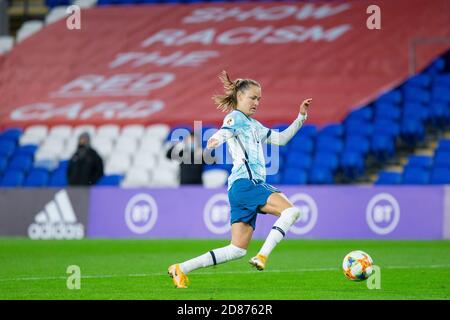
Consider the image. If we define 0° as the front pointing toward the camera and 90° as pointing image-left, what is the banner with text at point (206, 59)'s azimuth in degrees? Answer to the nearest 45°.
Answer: approximately 0°

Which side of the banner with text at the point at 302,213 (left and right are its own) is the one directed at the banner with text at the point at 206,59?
back

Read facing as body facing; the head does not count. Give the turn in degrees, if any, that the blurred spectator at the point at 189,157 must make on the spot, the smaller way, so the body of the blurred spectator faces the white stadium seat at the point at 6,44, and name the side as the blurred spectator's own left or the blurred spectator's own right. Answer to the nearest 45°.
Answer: approximately 135° to the blurred spectator's own right

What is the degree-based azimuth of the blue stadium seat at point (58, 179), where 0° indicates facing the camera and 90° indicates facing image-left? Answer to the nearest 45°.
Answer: approximately 0°

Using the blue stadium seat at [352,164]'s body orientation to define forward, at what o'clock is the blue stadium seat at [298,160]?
the blue stadium seat at [298,160] is roughly at 3 o'clock from the blue stadium seat at [352,164].

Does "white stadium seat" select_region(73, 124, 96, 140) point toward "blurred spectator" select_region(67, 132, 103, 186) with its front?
yes

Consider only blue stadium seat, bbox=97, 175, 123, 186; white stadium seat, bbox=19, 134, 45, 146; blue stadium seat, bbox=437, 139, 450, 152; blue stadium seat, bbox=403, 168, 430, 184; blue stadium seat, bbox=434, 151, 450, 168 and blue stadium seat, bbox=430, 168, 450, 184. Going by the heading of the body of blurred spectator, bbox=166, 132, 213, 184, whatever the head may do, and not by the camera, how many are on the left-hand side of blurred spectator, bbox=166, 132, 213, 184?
4

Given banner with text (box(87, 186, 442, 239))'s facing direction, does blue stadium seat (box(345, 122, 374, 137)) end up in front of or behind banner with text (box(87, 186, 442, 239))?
behind

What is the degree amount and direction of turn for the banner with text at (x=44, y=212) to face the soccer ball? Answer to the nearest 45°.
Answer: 0° — it already faces it

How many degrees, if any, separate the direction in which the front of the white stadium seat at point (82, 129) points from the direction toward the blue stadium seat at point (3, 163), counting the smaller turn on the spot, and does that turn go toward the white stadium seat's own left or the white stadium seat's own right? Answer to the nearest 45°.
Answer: approximately 90° to the white stadium seat's own right
